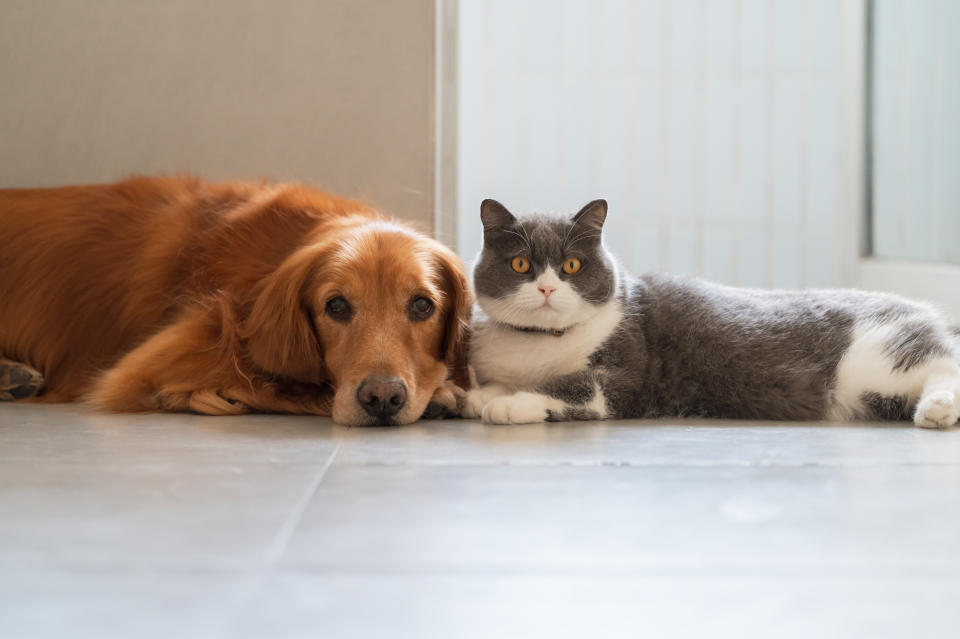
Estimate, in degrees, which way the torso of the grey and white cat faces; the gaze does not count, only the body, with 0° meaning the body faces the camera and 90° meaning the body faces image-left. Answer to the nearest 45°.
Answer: approximately 90°
